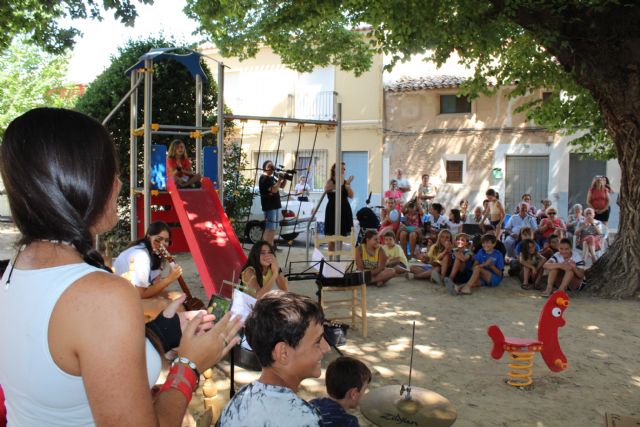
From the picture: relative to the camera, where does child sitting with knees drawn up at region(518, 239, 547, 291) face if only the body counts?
toward the camera

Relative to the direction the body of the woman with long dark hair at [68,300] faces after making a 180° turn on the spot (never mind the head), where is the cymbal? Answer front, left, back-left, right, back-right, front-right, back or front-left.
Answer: back

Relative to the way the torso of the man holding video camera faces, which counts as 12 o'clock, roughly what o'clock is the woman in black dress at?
The woman in black dress is roughly at 12 o'clock from the man holding video camera.

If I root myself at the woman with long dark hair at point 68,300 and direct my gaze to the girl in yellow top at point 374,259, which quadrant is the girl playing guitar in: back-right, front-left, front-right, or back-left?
front-left

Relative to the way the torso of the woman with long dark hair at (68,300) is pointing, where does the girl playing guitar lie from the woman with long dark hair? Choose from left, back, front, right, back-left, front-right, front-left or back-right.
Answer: front-left

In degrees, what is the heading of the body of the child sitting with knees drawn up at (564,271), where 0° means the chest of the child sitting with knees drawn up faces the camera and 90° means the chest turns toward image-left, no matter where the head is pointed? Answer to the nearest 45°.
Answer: approximately 45°

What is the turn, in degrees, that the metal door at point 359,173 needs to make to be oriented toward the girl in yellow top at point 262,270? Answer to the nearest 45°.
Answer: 0° — it already faces them

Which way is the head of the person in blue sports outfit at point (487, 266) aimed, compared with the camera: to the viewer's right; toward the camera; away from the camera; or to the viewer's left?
toward the camera

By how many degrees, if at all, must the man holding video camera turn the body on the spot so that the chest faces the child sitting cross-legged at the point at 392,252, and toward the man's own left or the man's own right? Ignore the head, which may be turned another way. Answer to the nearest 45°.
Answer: approximately 45° to the man's own right

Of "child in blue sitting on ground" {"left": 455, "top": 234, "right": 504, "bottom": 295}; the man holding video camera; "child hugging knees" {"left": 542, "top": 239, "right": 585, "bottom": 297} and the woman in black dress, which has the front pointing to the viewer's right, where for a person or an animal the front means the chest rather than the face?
the man holding video camera

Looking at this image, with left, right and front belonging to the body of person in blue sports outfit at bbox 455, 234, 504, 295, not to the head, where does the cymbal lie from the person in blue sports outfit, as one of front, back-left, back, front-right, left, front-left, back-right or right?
front-left

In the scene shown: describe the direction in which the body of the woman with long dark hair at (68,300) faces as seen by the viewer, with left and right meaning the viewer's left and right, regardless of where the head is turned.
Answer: facing away from the viewer and to the right of the viewer

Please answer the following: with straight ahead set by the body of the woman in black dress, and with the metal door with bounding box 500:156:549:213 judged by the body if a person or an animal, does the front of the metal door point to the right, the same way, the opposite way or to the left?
the same way

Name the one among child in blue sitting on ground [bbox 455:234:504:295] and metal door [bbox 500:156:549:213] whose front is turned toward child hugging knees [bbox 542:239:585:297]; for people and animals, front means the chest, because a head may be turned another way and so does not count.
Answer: the metal door

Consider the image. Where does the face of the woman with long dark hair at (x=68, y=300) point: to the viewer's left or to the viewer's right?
to the viewer's right

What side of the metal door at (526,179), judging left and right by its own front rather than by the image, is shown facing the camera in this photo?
front

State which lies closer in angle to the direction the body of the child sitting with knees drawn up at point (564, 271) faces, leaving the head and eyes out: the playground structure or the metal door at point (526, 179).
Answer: the playground structure

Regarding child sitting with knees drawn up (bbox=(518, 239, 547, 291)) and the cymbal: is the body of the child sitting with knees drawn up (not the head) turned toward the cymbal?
yes

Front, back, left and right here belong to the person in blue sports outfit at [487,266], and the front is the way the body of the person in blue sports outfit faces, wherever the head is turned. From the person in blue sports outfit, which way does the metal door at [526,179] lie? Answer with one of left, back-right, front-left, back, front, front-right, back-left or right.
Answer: back-right

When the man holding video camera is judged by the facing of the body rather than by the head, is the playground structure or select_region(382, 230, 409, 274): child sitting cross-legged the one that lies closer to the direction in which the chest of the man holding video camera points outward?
the child sitting cross-legged

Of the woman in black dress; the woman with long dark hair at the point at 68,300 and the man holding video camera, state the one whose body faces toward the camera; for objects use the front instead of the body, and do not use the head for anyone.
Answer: the woman in black dress
